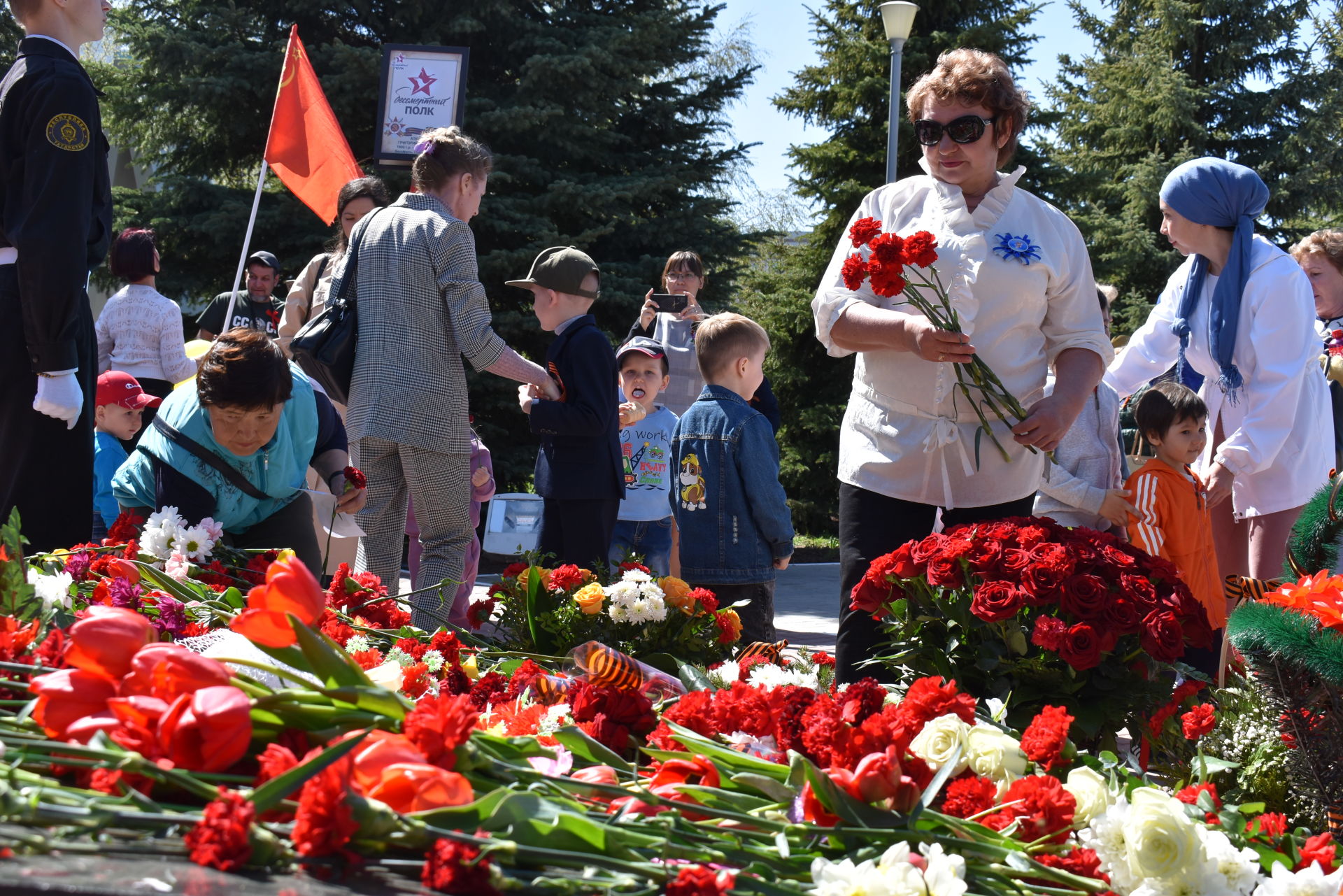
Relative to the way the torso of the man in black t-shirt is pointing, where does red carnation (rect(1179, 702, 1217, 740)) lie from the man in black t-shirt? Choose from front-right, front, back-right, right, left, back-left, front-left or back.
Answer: front

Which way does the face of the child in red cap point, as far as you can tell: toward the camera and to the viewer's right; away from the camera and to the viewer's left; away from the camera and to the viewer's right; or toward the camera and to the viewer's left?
toward the camera and to the viewer's right

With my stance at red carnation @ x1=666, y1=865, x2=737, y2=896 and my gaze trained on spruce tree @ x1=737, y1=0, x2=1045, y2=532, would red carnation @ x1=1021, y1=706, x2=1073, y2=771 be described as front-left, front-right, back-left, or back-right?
front-right

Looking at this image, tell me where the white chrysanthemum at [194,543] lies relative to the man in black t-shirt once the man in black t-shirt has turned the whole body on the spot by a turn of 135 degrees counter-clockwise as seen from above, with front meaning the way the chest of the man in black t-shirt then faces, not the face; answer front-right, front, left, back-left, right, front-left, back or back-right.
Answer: back-right

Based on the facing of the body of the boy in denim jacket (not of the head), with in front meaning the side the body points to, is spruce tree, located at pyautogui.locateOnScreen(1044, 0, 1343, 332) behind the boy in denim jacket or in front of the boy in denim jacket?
in front

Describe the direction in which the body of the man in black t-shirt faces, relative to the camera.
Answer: toward the camera

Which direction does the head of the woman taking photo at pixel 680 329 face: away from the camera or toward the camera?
toward the camera

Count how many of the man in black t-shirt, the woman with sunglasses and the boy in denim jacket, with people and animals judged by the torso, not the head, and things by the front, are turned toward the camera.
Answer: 2

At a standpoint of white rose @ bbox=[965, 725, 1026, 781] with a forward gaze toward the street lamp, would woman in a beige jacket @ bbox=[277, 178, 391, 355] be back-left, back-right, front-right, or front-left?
front-left

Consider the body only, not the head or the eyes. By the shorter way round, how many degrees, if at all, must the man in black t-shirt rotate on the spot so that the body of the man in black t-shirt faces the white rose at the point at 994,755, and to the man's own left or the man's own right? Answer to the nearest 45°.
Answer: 0° — they already face it

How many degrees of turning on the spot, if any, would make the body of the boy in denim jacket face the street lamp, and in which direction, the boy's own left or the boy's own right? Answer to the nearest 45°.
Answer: approximately 45° to the boy's own left

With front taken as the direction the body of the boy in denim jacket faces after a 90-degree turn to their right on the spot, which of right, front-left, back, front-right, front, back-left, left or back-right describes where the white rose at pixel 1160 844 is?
front-right

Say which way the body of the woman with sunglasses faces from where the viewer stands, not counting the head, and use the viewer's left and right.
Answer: facing the viewer
